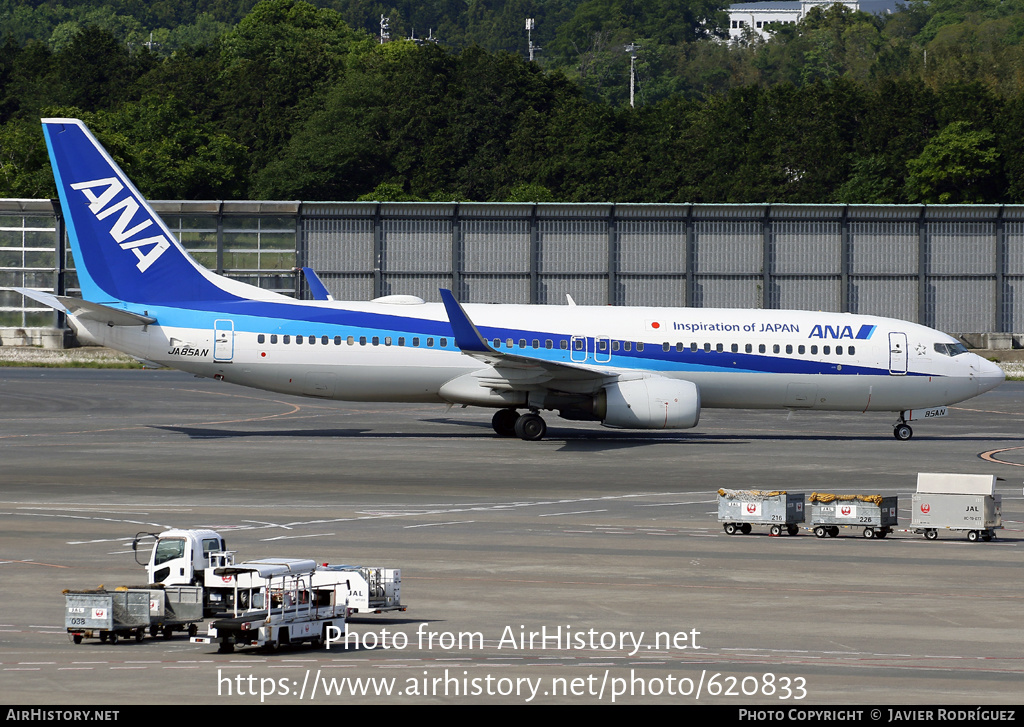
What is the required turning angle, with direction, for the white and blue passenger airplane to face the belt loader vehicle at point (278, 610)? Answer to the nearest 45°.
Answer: approximately 90° to its right

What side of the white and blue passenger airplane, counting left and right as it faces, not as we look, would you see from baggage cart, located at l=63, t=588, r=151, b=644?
right

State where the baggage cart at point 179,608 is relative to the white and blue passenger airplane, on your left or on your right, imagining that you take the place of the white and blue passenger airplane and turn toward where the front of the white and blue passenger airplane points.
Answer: on your right

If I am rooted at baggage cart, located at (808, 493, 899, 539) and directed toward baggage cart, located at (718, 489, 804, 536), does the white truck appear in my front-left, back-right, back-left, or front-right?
front-left

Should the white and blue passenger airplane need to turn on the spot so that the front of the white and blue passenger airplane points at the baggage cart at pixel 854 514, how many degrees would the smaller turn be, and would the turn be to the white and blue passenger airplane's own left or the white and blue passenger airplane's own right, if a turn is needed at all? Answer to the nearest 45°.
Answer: approximately 45° to the white and blue passenger airplane's own right

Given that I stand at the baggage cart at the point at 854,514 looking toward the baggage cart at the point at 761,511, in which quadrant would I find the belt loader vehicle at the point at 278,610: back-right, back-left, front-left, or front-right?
front-left

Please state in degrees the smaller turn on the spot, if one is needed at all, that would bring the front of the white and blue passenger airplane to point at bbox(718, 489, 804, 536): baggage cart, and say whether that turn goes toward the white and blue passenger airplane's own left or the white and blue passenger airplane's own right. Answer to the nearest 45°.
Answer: approximately 45° to the white and blue passenger airplane's own right

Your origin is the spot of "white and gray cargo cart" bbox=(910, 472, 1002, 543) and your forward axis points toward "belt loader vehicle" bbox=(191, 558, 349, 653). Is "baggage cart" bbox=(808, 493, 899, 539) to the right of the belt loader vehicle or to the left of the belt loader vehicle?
right

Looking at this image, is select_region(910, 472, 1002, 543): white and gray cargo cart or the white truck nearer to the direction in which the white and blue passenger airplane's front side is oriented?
the white and gray cargo cart

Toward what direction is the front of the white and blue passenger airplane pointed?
to the viewer's right

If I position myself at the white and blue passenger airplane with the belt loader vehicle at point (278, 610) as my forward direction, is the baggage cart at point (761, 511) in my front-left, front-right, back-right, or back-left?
front-left

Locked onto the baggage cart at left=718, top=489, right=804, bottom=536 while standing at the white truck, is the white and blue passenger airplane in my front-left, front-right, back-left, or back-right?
front-left
